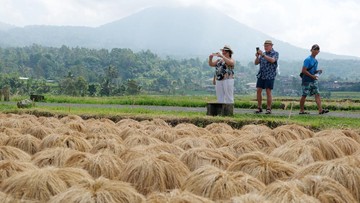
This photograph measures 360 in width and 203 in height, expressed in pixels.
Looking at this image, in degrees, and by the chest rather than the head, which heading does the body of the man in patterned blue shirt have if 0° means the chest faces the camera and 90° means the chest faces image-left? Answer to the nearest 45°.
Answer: approximately 45°

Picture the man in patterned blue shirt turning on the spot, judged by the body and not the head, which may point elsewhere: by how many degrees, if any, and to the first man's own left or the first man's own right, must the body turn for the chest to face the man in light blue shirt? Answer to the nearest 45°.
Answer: approximately 135° to the first man's own left
